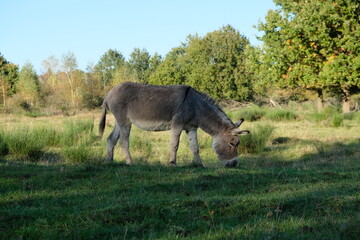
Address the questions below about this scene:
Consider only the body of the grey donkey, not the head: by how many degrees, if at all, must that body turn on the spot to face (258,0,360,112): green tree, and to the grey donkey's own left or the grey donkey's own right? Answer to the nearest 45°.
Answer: approximately 45° to the grey donkey's own left

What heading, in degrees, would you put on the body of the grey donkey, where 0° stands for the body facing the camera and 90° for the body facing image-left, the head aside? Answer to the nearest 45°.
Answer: approximately 270°
